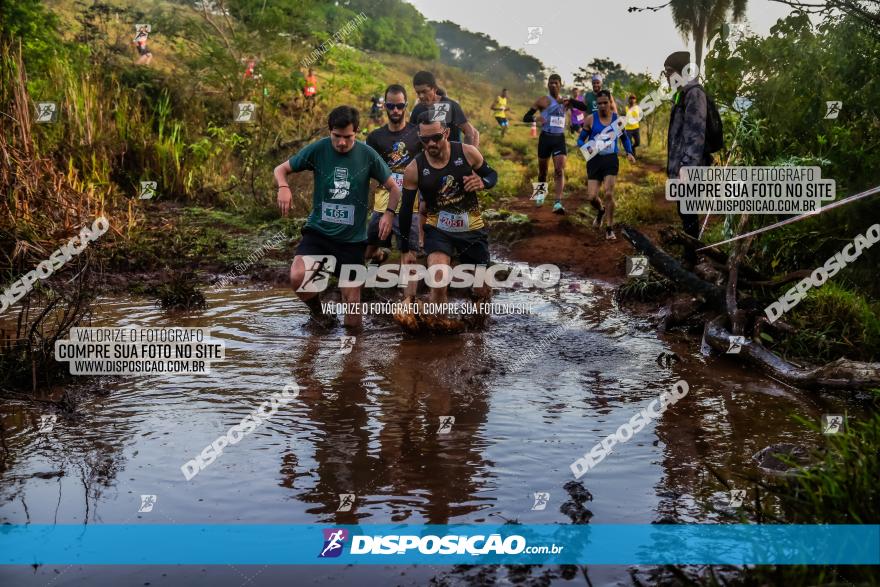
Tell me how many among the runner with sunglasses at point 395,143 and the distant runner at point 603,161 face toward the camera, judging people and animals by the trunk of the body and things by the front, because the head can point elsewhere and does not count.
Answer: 2

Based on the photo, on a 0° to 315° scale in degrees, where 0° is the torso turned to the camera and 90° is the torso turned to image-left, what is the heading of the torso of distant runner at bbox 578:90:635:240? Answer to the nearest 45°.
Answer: approximately 0°

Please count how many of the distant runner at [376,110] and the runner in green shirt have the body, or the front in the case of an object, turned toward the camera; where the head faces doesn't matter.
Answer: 2

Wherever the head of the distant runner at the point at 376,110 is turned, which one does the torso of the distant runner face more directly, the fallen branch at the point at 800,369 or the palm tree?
the fallen branch

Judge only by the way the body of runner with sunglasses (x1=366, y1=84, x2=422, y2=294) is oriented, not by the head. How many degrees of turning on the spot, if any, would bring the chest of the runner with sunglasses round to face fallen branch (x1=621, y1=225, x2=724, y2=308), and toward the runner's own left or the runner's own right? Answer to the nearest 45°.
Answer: approximately 45° to the runner's own left

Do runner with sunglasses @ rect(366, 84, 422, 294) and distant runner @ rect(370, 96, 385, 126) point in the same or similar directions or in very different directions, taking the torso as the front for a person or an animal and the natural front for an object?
same or similar directions

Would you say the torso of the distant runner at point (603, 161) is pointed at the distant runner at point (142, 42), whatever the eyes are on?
no

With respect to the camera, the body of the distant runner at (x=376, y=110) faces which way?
toward the camera

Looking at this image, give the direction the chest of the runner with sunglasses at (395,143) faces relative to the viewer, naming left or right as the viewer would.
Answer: facing the viewer

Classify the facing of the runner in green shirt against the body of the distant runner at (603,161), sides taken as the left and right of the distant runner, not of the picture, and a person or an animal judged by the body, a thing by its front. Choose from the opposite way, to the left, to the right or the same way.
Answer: the same way

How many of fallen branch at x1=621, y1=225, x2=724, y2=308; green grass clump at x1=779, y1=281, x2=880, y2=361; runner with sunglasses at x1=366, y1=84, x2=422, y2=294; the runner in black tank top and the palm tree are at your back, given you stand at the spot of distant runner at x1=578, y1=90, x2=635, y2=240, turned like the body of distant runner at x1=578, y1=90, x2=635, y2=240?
1

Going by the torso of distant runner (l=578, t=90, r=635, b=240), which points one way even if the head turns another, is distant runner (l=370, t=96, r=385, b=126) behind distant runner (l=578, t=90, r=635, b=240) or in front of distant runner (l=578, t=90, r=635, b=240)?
behind

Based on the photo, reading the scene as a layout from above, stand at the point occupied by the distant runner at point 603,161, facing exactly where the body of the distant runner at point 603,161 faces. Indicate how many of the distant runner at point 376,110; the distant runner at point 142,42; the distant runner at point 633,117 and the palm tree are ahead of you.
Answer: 0

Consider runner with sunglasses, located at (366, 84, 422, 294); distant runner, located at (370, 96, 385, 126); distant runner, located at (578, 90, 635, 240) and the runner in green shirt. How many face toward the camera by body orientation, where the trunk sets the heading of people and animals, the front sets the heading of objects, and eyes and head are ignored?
4
